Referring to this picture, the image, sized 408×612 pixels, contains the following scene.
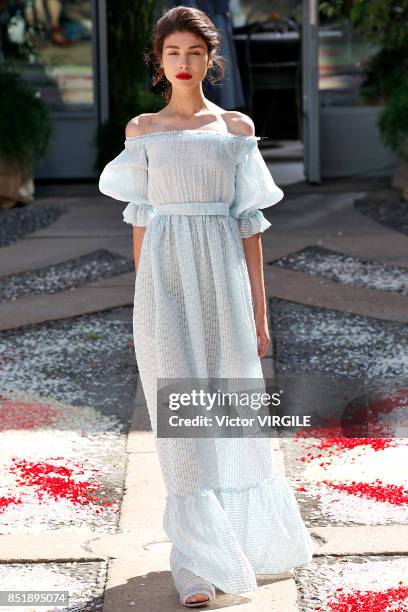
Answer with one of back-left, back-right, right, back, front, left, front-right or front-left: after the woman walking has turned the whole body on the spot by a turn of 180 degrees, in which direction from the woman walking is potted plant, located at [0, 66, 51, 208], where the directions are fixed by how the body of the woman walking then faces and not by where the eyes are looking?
front

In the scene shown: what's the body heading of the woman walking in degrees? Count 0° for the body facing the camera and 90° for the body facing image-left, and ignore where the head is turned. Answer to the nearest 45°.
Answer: approximately 0°
